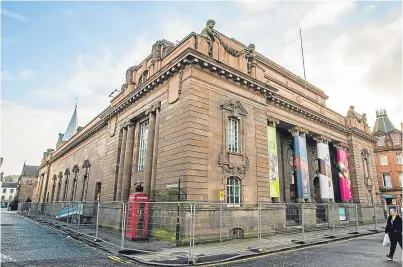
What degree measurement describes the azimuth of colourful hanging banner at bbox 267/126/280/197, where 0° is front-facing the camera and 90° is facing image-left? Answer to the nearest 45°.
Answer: approximately 315°

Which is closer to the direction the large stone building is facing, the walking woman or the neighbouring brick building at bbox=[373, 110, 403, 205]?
the walking woman

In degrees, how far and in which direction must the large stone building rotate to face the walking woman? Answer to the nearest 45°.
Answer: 0° — it already faces them

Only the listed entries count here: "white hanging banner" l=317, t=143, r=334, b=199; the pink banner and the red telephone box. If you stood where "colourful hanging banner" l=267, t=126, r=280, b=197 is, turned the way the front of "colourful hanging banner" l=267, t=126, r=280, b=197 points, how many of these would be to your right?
1

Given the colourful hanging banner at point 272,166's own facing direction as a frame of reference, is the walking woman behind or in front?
in front

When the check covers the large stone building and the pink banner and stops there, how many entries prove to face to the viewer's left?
0

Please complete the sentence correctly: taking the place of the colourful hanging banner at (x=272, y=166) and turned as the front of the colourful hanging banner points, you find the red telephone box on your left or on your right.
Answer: on your right

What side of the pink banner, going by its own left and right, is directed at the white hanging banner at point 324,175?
right

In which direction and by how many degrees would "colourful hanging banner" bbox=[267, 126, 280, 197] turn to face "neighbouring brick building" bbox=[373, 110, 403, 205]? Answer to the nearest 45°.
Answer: approximately 90° to its left

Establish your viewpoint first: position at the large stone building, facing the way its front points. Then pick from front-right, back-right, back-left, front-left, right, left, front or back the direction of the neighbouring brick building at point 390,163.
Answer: left

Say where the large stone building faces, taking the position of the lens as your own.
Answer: facing the viewer and to the right of the viewer
